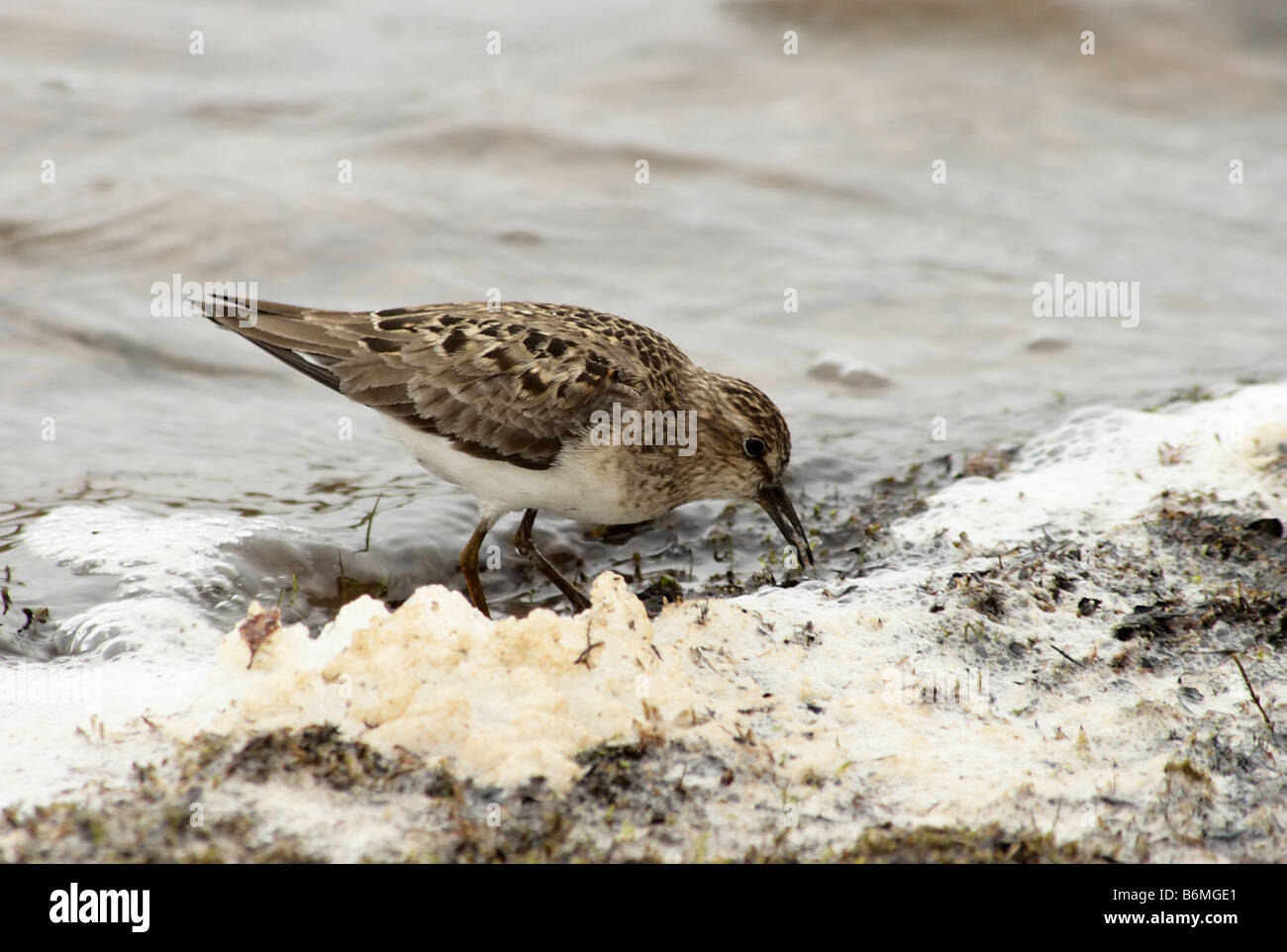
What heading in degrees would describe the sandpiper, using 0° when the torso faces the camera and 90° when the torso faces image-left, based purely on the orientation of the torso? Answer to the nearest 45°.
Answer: approximately 270°

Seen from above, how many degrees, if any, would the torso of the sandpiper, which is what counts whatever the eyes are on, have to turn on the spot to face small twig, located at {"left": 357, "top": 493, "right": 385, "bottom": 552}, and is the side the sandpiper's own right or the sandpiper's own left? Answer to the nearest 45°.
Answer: approximately 135° to the sandpiper's own left

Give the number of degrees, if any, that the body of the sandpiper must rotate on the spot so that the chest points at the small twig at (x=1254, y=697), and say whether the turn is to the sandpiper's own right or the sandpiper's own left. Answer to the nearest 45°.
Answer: approximately 45° to the sandpiper's own right
